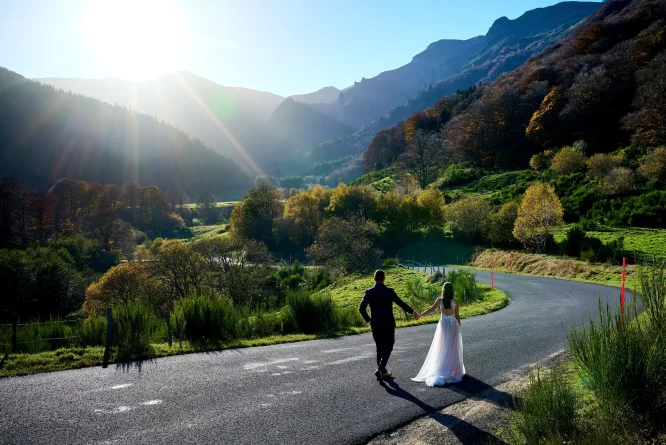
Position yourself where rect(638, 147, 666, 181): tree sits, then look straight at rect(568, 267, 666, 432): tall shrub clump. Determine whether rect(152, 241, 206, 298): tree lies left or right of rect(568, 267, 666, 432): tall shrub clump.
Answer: right

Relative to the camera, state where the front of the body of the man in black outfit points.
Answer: away from the camera

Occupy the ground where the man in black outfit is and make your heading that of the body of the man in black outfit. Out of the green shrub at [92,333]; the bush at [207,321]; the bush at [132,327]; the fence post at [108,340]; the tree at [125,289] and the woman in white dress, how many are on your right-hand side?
1

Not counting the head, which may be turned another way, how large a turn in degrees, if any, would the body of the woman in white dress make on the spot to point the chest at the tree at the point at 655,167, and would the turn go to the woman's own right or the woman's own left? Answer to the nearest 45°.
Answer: approximately 45° to the woman's own right

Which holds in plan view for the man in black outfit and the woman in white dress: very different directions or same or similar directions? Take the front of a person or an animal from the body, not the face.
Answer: same or similar directions

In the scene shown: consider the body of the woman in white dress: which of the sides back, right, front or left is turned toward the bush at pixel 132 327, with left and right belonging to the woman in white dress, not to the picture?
left

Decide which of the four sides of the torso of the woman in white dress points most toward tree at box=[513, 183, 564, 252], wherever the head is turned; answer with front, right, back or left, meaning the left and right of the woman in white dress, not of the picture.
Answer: front

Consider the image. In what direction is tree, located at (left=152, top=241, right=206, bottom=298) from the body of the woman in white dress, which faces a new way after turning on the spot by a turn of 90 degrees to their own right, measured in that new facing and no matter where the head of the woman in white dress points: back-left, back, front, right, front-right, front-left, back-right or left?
back-left

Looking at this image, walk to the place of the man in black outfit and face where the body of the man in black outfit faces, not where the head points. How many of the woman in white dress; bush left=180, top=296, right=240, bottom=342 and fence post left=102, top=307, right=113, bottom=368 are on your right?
1

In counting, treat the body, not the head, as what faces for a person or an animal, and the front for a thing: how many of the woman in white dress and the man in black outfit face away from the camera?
2

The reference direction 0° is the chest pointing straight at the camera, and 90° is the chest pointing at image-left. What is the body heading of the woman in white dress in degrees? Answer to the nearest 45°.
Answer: approximately 180°

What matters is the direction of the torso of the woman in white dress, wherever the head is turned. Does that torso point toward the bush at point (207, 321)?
no

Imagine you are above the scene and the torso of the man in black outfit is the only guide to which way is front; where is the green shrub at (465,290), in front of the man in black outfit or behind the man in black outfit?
in front
